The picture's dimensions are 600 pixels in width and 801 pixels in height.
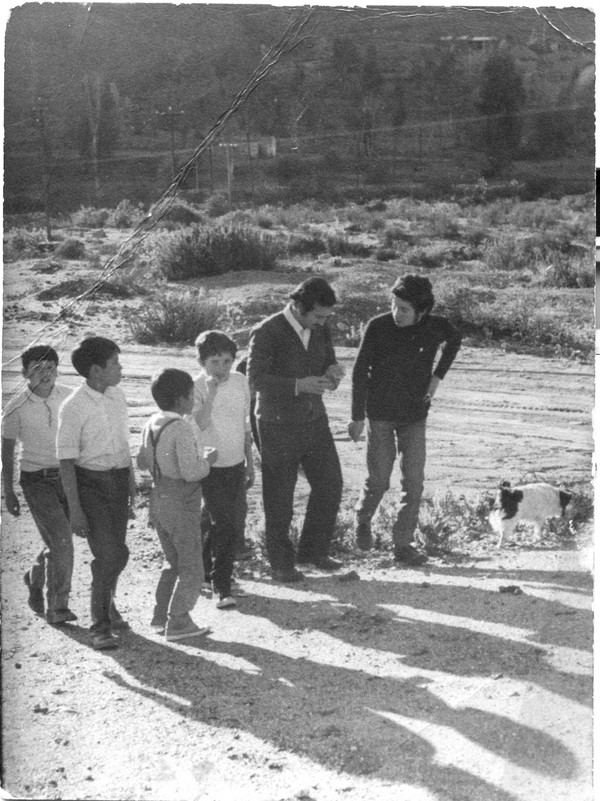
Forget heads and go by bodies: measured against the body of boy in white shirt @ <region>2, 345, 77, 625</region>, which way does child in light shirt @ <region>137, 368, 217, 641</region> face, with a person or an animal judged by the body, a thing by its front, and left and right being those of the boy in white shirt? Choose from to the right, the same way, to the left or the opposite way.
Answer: to the left

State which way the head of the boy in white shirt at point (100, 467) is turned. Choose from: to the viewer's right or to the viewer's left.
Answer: to the viewer's right

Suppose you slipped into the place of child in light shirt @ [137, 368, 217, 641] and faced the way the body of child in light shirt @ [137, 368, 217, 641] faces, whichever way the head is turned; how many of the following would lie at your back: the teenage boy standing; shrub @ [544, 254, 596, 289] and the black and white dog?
0

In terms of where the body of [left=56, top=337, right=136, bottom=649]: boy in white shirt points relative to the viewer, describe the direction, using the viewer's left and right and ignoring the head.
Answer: facing the viewer and to the right of the viewer

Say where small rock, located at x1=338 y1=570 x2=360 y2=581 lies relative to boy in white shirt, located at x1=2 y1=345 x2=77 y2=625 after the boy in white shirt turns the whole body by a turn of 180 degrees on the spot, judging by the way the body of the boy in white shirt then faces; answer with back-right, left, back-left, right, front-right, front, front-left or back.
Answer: back-right

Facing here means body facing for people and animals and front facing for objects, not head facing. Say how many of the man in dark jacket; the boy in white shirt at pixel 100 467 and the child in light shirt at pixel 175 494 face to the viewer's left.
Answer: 0

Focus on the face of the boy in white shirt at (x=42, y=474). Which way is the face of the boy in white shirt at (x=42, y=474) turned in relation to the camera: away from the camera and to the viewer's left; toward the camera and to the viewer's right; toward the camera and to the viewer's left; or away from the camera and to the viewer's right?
toward the camera and to the viewer's right

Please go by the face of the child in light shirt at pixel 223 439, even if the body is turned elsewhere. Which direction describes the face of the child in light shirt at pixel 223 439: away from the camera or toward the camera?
toward the camera

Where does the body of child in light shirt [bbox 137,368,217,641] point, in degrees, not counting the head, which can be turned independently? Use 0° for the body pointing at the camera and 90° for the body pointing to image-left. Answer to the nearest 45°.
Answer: approximately 225°

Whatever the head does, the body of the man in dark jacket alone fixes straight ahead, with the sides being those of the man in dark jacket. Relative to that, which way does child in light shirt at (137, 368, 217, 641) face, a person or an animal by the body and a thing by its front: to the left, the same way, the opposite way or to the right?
to the left

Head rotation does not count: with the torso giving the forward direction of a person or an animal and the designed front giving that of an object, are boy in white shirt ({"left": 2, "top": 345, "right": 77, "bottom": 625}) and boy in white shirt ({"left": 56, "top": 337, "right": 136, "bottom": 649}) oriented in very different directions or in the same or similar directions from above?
same or similar directions
